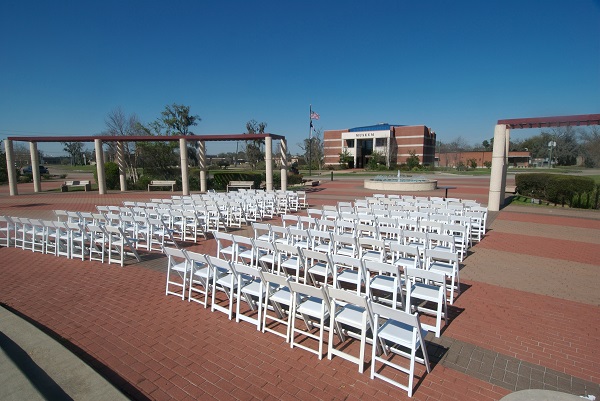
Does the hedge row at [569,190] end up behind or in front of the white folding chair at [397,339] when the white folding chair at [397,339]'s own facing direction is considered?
in front

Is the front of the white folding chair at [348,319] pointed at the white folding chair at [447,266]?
yes

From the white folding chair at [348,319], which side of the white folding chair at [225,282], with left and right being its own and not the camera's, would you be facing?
right

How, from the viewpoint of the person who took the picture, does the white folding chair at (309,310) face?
facing away from the viewer and to the right of the viewer

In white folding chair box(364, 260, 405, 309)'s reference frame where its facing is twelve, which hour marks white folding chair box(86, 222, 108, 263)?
white folding chair box(86, 222, 108, 263) is roughly at 8 o'clock from white folding chair box(364, 260, 405, 309).

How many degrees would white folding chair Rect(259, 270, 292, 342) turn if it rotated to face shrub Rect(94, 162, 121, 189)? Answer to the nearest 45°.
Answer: approximately 90° to its left

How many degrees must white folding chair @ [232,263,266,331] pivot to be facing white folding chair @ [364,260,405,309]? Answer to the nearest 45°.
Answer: approximately 45° to its right
